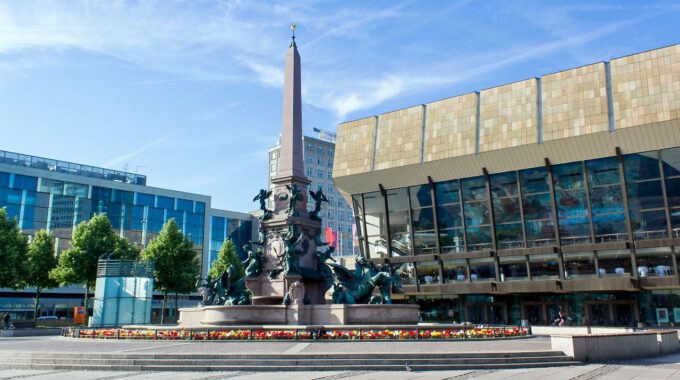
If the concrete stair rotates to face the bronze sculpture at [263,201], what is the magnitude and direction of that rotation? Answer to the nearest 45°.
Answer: approximately 180°

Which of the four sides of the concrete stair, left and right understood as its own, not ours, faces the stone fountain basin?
back

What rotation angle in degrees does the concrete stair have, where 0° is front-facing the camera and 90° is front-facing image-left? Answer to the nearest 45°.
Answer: approximately 0°

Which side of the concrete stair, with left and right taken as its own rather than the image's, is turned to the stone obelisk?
back

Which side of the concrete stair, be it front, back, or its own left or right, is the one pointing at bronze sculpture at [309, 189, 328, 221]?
back

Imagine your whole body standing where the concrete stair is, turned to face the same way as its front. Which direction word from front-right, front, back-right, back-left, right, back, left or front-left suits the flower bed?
back

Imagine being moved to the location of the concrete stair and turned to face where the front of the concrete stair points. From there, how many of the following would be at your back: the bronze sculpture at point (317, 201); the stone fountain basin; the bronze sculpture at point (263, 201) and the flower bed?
4
